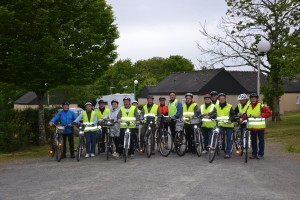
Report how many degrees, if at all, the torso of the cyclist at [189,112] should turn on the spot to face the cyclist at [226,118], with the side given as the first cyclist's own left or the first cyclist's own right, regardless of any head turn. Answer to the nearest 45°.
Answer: approximately 45° to the first cyclist's own left

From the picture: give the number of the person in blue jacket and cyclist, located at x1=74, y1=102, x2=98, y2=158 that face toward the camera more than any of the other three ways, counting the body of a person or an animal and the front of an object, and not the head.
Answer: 2

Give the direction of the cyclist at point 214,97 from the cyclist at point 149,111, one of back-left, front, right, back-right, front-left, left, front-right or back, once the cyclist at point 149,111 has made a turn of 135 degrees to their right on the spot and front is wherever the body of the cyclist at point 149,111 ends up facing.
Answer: back-right

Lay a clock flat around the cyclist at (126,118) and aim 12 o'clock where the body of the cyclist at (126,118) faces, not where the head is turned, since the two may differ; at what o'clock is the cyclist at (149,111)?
the cyclist at (149,111) is roughly at 8 o'clock from the cyclist at (126,118).

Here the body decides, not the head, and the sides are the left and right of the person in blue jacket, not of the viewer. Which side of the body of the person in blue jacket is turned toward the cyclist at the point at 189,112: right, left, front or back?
left

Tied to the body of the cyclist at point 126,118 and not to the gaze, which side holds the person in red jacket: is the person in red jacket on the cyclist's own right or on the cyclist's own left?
on the cyclist's own left

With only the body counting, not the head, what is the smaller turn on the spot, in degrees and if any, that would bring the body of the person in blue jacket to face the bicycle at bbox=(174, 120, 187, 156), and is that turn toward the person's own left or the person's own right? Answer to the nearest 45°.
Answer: approximately 90° to the person's own left

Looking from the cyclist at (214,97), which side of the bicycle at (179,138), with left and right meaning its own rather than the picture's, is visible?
left

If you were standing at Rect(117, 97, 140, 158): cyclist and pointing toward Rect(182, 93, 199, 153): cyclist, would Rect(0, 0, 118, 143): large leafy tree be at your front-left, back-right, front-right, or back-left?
back-left
